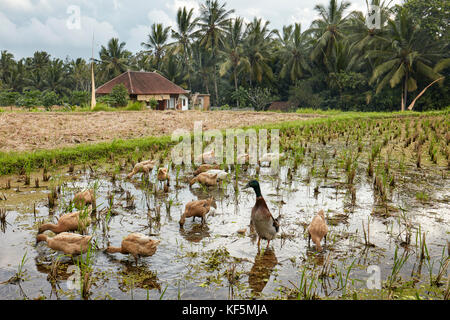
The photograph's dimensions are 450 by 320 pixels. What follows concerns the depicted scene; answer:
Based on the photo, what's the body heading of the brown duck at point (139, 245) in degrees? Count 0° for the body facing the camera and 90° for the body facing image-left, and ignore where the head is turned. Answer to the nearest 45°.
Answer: approximately 90°

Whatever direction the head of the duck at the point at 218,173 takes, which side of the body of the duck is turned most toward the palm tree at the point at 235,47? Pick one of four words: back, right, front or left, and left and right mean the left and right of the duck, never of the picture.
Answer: right

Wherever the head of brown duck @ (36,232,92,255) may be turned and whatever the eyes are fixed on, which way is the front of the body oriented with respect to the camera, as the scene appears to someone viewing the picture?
to the viewer's left

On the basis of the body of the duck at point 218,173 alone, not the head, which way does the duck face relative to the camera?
to the viewer's left

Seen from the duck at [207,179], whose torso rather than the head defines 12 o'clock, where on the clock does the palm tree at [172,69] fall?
The palm tree is roughly at 3 o'clock from the duck.

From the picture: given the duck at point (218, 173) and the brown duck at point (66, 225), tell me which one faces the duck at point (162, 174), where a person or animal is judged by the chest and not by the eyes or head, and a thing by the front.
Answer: the duck at point (218, 173)

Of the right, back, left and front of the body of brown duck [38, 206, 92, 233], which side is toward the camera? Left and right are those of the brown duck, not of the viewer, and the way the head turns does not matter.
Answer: left

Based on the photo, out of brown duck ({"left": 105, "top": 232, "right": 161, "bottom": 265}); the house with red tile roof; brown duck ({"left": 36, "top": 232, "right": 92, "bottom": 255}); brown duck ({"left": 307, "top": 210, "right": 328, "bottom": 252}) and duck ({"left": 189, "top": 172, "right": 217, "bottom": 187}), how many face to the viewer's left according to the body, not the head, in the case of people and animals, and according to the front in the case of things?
3

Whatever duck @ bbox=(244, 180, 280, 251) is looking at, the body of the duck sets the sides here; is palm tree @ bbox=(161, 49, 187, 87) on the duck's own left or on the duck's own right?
on the duck's own right

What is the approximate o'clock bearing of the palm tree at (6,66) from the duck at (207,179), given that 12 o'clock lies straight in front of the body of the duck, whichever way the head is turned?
The palm tree is roughly at 2 o'clock from the duck.
